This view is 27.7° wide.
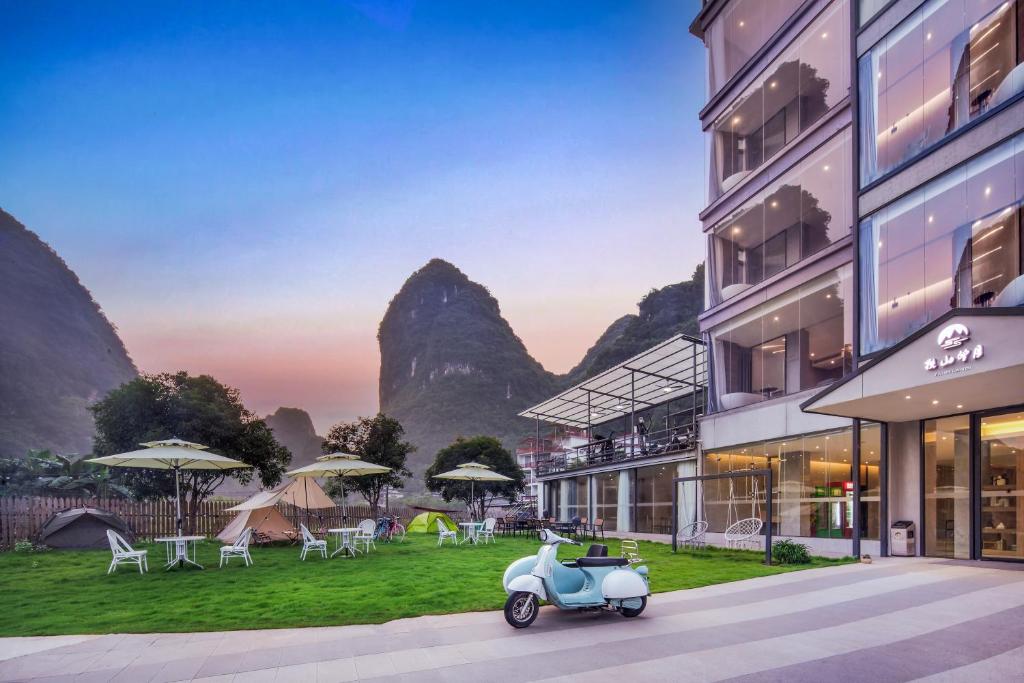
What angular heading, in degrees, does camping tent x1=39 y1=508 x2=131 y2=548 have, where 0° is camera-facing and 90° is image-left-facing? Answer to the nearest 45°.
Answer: approximately 0°

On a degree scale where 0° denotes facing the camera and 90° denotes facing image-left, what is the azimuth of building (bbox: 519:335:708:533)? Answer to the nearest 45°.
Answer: approximately 45°

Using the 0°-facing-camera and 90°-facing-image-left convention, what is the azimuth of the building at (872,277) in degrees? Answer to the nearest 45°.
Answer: approximately 45°

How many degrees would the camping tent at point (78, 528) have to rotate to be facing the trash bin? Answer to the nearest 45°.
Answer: approximately 45° to its left

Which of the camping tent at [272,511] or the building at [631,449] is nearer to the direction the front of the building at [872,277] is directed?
the camping tent
